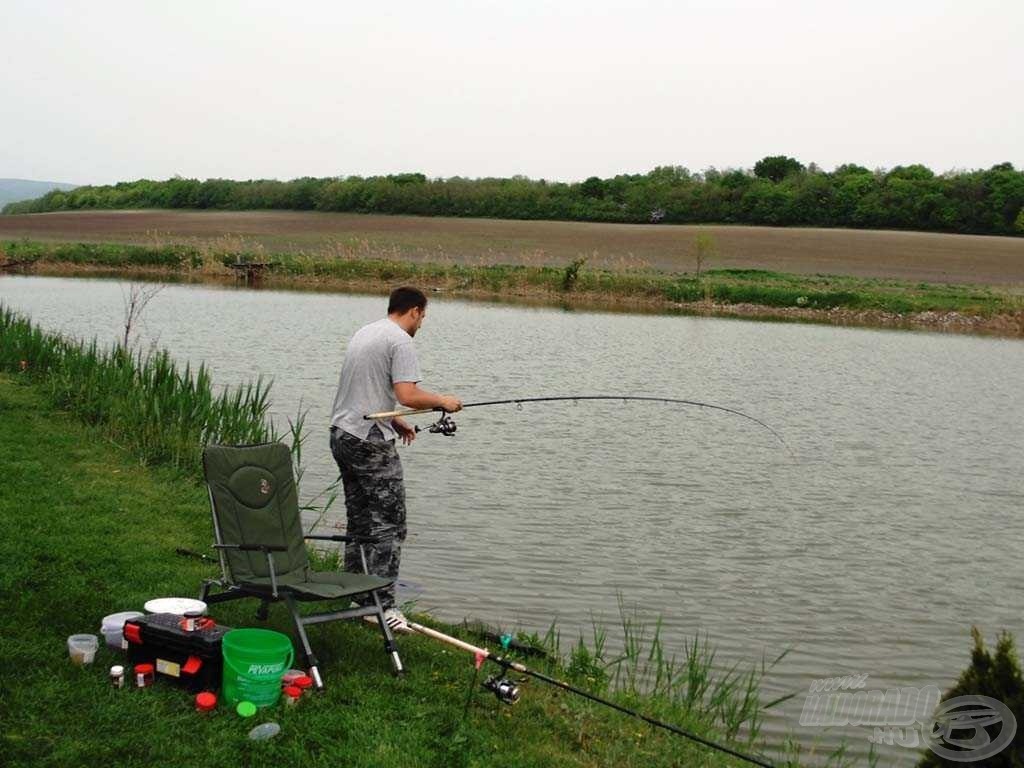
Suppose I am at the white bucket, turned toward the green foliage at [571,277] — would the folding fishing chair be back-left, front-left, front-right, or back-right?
front-right

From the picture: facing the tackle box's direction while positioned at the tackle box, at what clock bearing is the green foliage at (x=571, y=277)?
The green foliage is roughly at 5 o'clock from the tackle box.

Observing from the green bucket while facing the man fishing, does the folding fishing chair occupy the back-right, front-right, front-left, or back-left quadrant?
front-left

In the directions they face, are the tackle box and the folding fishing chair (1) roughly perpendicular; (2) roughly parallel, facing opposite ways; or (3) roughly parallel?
roughly perpendicular

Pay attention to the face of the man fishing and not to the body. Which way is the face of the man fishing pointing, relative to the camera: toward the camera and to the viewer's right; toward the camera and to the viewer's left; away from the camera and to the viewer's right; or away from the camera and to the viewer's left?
away from the camera and to the viewer's right

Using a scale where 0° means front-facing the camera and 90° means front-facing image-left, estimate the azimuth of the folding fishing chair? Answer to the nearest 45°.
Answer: approximately 315°

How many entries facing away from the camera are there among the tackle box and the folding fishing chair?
0

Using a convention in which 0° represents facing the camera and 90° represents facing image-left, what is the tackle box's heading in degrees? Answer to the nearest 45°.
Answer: approximately 45°
